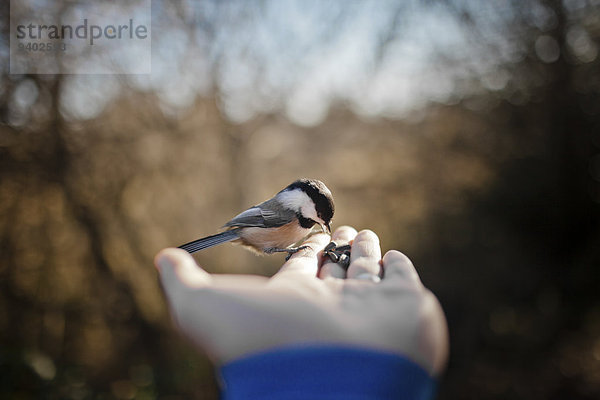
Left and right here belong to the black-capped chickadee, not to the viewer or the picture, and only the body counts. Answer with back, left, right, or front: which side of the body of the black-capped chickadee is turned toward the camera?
right
